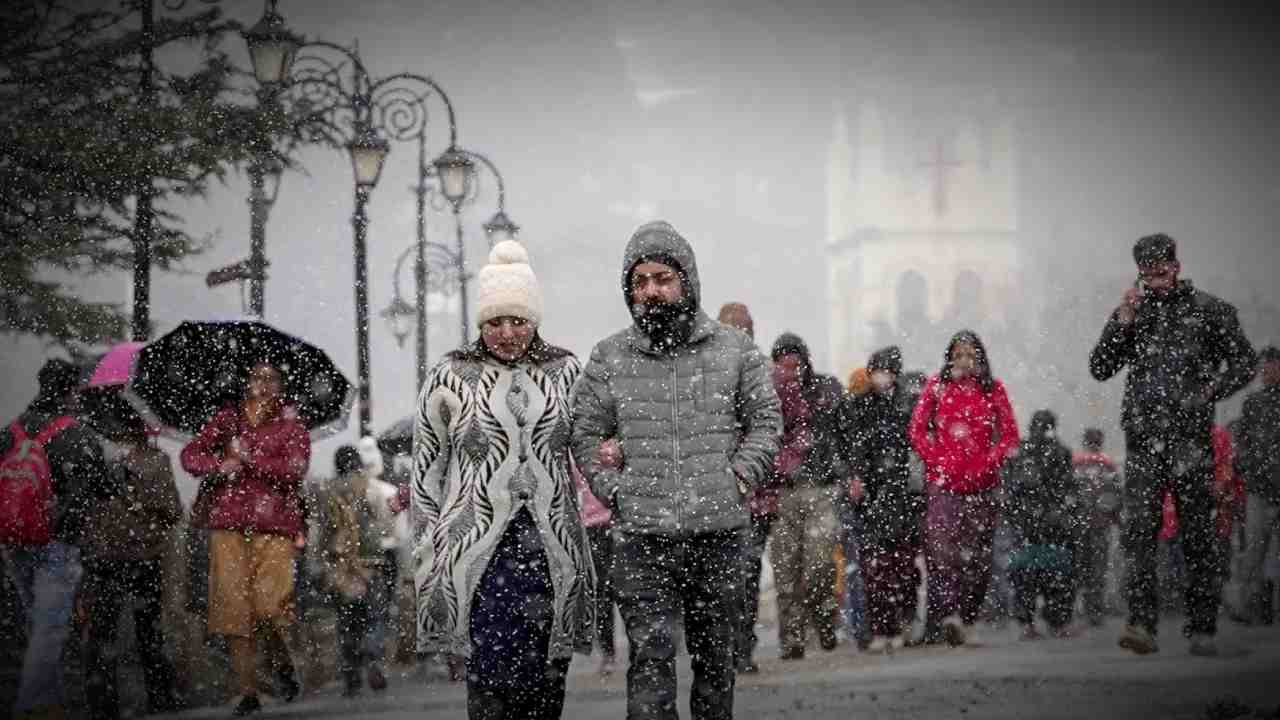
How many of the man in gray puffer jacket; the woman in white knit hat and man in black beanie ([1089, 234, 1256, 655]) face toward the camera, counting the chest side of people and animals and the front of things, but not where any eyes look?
3

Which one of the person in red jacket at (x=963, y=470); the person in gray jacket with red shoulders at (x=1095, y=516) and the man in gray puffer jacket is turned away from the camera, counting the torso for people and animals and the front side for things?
the person in gray jacket with red shoulders at (x=1095, y=516)

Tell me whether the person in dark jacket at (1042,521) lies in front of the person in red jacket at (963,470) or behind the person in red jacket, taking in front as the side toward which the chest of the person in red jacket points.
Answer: behind

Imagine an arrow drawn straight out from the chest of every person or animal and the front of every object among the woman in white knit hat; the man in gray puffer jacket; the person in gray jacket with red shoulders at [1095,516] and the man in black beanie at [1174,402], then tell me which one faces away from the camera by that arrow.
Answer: the person in gray jacket with red shoulders

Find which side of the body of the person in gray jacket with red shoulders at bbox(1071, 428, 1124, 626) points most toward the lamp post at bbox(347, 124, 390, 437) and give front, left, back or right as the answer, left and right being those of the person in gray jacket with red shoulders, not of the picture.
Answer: right

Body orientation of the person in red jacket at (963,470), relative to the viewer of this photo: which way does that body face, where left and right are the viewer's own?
facing the viewer

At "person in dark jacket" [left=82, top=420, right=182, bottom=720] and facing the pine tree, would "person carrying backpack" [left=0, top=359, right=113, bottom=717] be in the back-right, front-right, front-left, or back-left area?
back-left

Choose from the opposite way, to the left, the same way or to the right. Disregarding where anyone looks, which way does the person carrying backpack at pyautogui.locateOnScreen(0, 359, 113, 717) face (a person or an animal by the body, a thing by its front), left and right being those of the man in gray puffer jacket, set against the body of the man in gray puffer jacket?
the opposite way

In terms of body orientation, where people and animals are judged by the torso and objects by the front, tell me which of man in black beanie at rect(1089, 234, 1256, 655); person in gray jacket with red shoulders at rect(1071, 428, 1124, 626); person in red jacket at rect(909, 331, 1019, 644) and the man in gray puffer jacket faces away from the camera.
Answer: person in gray jacket with red shoulders at rect(1071, 428, 1124, 626)

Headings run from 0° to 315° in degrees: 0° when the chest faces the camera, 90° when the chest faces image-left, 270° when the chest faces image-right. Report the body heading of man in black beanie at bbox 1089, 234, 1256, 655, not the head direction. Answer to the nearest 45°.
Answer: approximately 0°
